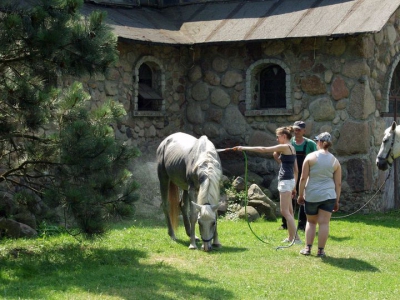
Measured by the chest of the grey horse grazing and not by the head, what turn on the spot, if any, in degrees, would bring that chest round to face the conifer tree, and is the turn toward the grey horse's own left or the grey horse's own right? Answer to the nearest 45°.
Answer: approximately 90° to the grey horse's own right

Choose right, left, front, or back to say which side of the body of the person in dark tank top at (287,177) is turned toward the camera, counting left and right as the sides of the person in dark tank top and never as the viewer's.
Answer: left

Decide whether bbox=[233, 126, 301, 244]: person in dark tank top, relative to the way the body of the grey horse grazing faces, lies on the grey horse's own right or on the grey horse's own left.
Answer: on the grey horse's own left

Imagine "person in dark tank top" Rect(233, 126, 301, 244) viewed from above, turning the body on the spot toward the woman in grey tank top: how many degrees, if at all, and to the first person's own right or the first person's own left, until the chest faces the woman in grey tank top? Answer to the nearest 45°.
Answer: approximately 135° to the first person's own left

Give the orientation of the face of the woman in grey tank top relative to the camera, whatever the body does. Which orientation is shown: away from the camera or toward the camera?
away from the camera

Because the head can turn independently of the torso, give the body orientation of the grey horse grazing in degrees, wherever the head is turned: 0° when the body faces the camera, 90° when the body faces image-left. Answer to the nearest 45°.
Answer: approximately 315°

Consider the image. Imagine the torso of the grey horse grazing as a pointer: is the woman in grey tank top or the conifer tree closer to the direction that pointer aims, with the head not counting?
the woman in grey tank top

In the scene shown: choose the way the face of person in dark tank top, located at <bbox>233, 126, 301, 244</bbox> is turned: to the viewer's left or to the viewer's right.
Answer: to the viewer's left

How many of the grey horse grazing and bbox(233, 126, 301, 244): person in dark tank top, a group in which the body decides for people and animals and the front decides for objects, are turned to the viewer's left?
1
